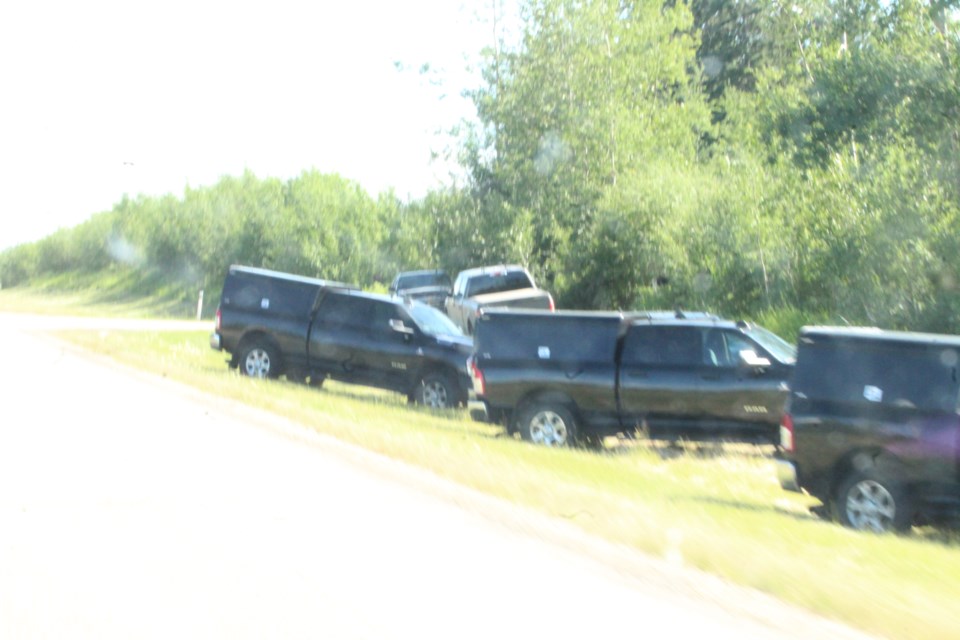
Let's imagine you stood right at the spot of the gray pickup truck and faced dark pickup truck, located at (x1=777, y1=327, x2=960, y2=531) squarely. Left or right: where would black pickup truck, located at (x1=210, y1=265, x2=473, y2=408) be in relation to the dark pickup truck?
right

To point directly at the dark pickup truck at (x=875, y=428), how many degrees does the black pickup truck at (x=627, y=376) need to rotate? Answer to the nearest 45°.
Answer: approximately 45° to its right

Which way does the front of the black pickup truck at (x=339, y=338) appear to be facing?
to the viewer's right

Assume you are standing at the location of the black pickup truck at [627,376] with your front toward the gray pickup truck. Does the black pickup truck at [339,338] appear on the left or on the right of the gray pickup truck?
left

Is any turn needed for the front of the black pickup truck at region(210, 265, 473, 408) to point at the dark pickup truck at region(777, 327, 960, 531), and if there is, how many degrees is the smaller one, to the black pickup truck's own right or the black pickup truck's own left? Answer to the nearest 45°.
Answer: approximately 45° to the black pickup truck's own right

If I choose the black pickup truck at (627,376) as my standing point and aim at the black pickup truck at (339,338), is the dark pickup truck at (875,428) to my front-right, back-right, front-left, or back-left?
back-left

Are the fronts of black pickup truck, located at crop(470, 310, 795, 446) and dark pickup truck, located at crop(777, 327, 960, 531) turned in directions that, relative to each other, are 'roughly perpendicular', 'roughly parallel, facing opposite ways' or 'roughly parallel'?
roughly parallel

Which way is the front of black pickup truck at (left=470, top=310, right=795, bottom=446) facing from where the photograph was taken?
facing to the right of the viewer
